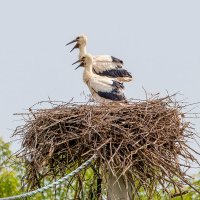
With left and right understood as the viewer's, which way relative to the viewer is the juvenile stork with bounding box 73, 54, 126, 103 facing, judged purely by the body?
facing to the left of the viewer

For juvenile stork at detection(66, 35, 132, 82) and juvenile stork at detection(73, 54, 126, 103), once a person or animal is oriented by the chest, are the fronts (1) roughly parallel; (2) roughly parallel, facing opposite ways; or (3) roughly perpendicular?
roughly parallel

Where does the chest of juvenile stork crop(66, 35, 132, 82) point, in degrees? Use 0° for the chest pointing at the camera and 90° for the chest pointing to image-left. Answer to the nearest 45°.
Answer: approximately 90°

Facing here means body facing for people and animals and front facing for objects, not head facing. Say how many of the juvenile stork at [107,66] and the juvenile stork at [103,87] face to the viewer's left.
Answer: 2
